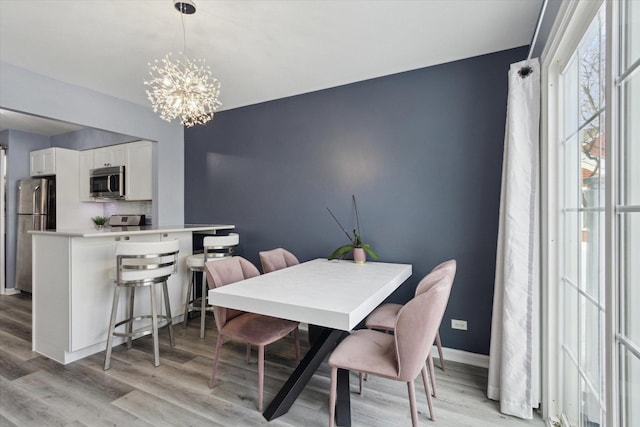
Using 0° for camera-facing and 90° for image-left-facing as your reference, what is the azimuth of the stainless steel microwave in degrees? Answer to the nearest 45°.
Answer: approximately 45°

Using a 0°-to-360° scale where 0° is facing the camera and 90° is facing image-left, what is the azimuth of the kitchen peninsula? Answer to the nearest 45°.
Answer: approximately 315°

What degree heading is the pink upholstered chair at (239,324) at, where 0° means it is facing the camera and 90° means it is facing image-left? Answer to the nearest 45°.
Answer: approximately 315°

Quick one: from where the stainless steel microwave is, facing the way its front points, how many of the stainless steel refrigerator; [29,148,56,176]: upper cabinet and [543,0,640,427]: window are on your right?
2

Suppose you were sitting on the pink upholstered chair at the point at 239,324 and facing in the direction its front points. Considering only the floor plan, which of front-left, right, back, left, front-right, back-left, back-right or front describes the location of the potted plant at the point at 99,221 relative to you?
back

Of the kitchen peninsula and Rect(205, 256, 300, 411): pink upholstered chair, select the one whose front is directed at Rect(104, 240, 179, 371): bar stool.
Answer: the kitchen peninsula

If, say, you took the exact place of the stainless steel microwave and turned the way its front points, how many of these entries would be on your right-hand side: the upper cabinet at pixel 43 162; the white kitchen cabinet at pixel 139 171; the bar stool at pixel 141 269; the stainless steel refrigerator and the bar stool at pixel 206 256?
2

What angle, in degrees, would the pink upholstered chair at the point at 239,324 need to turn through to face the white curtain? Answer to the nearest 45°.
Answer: approximately 45° to its left

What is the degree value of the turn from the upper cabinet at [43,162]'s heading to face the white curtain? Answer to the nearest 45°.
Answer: approximately 45° to its left
